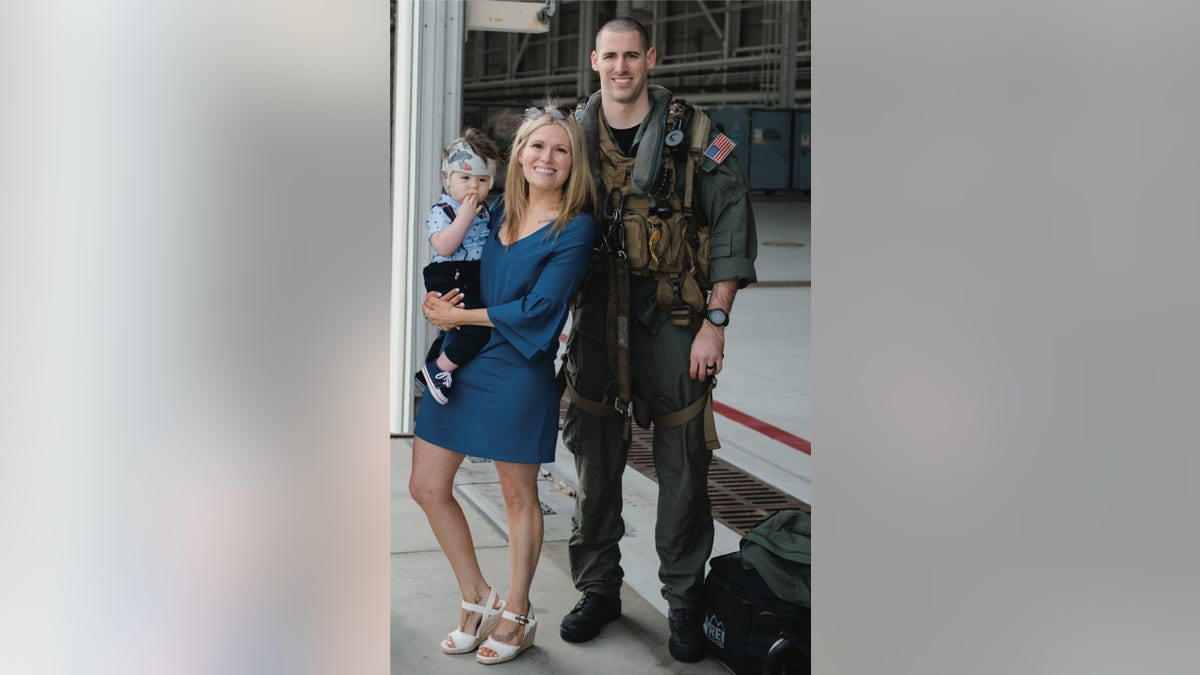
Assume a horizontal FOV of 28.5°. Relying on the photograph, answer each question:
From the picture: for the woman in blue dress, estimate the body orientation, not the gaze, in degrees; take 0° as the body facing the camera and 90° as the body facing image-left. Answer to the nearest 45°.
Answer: approximately 45°

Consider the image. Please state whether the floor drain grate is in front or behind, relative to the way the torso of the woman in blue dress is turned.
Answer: behind
